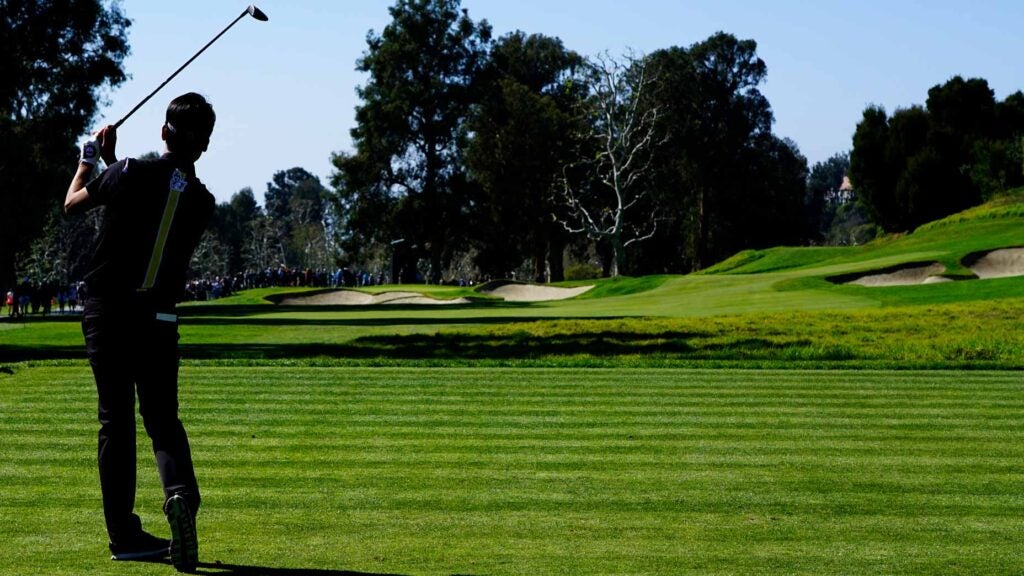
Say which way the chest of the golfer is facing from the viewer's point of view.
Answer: away from the camera

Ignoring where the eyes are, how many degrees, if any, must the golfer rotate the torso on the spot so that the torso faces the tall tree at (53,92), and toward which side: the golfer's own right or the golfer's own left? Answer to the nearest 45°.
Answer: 0° — they already face it
